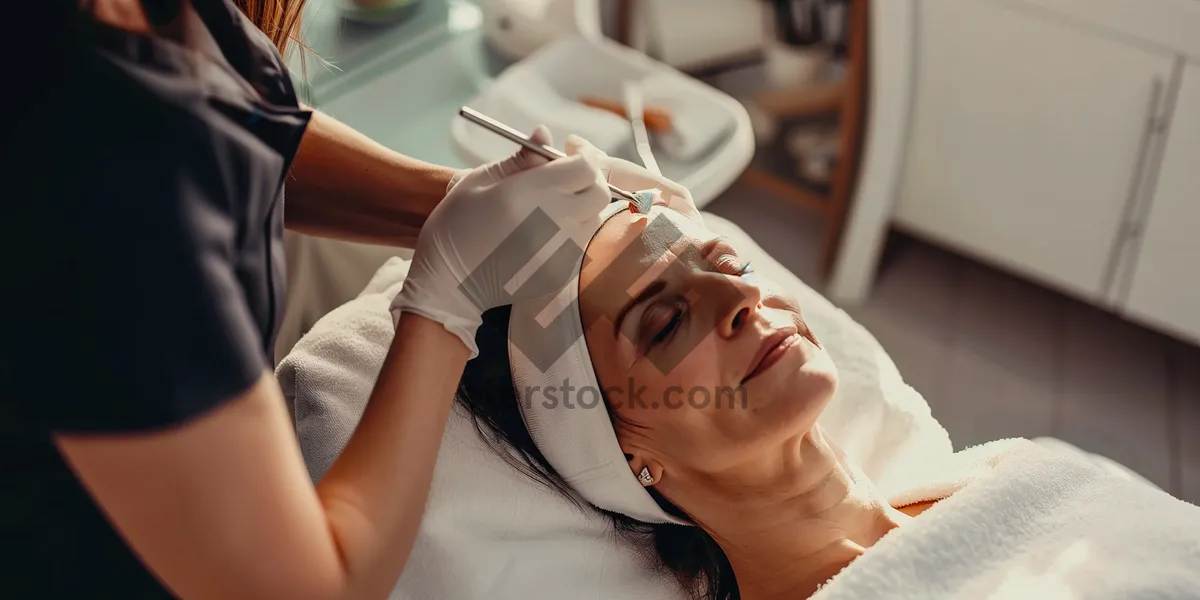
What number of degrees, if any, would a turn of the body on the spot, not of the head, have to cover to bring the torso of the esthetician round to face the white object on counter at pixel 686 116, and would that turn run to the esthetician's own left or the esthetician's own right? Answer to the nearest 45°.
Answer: approximately 45° to the esthetician's own left

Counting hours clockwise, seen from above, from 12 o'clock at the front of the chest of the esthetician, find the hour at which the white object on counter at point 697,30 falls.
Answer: The white object on counter is roughly at 10 o'clock from the esthetician.

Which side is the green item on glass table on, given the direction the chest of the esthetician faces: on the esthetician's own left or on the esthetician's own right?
on the esthetician's own left

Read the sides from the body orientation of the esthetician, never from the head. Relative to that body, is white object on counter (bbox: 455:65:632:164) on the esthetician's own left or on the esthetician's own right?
on the esthetician's own left

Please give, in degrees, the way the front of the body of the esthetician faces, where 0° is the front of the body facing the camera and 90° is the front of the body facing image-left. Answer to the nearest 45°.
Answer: approximately 270°
